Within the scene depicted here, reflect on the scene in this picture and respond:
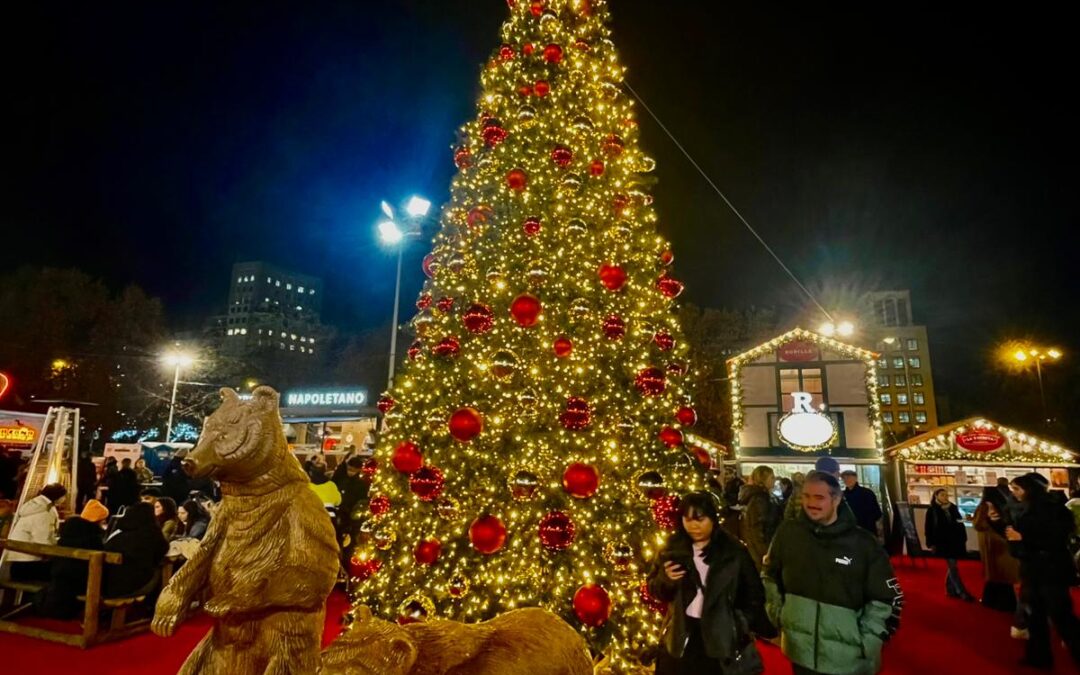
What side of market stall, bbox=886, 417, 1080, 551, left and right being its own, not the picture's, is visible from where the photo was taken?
front

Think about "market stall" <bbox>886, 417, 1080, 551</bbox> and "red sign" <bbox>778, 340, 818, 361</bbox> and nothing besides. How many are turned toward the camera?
2

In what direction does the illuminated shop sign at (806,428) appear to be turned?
toward the camera

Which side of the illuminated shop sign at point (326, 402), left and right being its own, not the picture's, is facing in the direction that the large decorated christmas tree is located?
front

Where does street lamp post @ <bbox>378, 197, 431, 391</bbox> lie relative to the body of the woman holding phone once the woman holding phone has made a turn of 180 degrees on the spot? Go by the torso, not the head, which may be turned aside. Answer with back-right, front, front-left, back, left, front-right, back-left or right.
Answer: left

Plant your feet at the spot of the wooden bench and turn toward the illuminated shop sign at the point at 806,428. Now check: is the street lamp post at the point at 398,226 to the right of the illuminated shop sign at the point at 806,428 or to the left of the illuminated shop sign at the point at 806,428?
left

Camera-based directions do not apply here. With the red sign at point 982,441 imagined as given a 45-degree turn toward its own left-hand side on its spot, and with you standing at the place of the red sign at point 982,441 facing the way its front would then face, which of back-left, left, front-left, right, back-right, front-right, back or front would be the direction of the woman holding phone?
front-right
